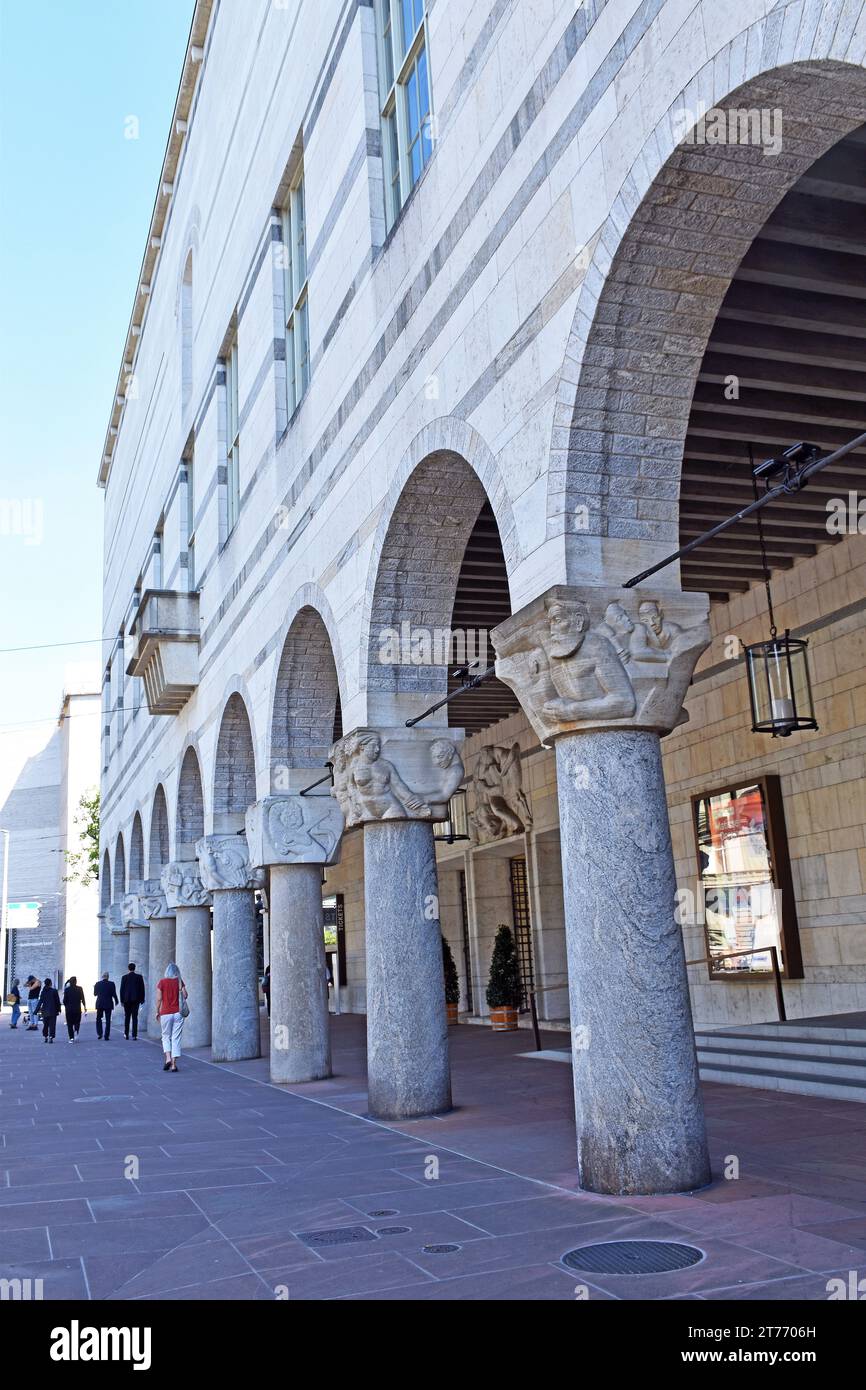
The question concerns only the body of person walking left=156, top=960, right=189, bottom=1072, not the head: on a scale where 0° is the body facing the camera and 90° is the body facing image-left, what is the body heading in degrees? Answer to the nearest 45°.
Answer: approximately 180°

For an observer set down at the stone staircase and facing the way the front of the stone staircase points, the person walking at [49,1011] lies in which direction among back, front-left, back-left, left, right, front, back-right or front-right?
right

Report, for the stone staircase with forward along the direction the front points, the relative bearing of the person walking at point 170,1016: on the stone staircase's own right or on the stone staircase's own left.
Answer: on the stone staircase's own right

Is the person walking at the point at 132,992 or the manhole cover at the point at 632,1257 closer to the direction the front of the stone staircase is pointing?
the manhole cover

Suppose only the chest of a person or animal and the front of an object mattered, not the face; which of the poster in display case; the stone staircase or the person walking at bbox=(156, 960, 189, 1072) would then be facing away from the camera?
the person walking

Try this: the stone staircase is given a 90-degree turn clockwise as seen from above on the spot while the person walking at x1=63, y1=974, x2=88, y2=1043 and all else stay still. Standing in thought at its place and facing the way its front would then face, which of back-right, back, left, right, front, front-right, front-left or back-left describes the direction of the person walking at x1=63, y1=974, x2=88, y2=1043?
front

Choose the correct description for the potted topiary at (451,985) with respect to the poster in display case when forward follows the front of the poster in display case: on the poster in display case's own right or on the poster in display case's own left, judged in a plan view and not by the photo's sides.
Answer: on the poster in display case's own right

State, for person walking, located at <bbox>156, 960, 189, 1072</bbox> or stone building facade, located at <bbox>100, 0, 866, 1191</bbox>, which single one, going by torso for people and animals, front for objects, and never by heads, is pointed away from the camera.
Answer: the person walking

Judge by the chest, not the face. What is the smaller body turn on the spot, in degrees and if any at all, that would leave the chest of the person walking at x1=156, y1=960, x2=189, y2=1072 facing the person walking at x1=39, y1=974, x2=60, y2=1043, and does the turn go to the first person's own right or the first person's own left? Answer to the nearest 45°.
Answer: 0° — they already face them

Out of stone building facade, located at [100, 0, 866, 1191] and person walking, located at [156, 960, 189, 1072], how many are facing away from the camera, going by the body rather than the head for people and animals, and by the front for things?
1

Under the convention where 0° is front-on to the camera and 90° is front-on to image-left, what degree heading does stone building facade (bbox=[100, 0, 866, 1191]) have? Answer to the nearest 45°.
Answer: approximately 45°

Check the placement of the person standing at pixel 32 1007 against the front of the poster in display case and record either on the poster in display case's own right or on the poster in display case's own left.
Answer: on the poster in display case's own right

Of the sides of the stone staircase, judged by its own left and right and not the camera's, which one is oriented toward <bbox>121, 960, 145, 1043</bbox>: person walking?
right

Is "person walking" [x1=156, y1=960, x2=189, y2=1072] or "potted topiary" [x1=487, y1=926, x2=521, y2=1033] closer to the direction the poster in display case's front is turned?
the person walking

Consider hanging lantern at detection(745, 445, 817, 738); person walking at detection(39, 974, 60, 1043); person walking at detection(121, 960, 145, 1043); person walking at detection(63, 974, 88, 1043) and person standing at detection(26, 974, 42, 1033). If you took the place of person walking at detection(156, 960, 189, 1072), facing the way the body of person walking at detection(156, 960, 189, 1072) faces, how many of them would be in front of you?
4

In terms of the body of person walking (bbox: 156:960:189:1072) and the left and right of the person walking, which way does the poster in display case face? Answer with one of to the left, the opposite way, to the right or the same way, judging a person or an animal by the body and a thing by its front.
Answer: to the left

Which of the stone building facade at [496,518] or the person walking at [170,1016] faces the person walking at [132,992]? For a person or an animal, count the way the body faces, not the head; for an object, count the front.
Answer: the person walking at [170,1016]

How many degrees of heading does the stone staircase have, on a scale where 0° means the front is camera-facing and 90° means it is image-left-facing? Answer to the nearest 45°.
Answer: approximately 45°
